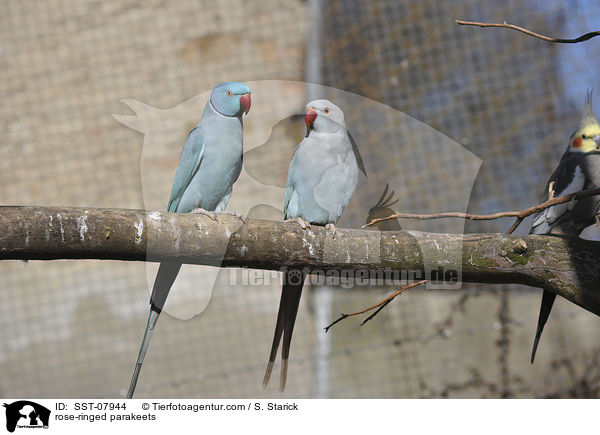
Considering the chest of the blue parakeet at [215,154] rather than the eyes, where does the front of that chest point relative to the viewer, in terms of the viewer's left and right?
facing the viewer and to the right of the viewer
